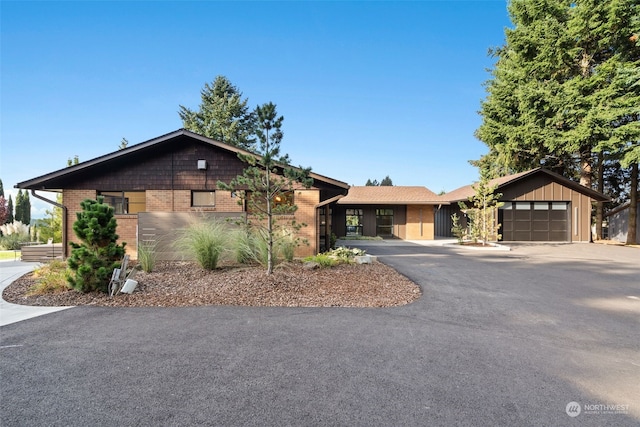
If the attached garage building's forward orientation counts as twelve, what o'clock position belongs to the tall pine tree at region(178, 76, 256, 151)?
The tall pine tree is roughly at 3 o'clock from the attached garage building.

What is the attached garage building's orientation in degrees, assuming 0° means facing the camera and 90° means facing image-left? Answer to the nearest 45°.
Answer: approximately 0°

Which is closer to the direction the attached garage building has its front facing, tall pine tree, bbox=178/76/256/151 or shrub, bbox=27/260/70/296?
the shrub

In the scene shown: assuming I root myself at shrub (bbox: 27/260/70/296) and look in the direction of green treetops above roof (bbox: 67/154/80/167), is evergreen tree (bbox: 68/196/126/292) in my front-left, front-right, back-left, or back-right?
back-right

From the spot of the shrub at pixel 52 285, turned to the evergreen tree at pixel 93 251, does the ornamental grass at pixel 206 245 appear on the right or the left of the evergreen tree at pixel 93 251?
left

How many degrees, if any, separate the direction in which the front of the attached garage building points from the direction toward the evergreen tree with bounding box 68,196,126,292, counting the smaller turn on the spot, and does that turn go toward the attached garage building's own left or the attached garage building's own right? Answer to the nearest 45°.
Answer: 0° — it already faces it

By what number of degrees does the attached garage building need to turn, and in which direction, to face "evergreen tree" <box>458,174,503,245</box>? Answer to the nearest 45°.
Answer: approximately 45° to its right

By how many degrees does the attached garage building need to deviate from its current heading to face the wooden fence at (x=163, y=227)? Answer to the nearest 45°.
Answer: approximately 45° to its right
